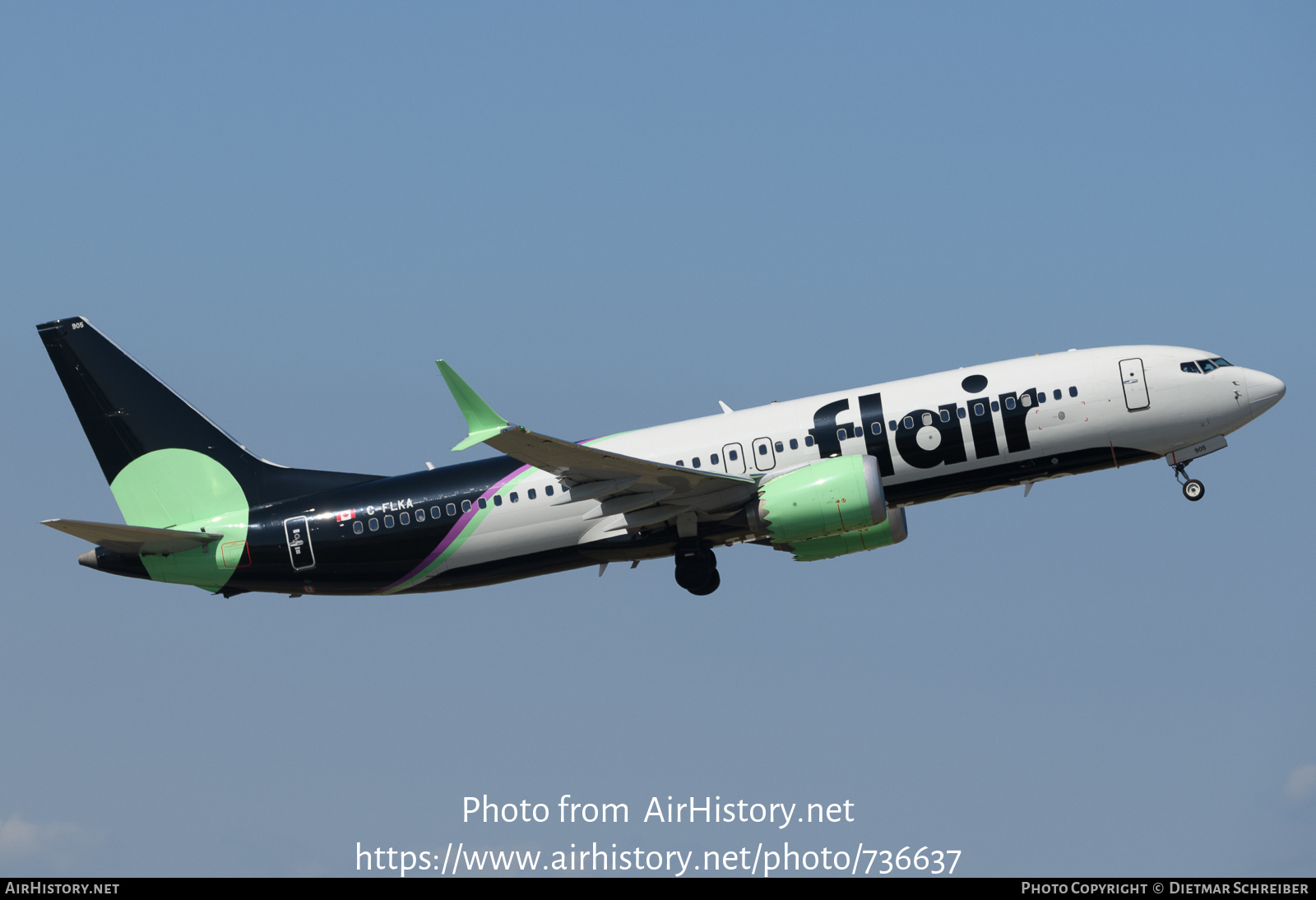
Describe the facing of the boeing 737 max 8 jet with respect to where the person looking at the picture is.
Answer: facing to the right of the viewer
